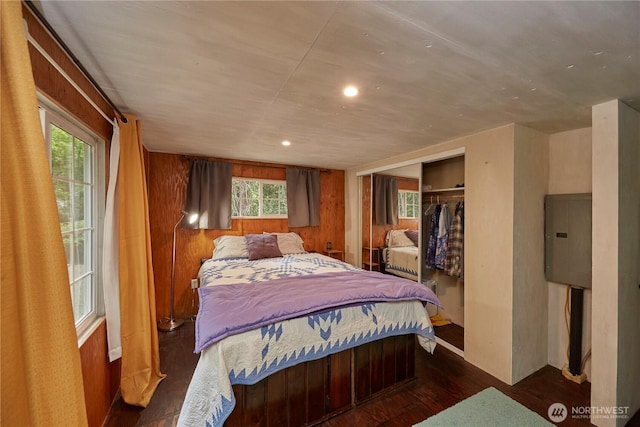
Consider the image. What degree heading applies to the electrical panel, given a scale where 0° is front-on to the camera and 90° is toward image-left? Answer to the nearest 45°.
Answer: approximately 45°

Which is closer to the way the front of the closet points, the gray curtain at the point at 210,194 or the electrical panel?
the gray curtain

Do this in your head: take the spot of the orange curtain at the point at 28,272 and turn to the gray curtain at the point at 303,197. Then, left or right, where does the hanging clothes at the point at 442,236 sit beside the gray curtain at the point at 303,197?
right

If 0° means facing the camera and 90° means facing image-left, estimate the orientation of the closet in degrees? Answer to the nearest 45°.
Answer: approximately 45°

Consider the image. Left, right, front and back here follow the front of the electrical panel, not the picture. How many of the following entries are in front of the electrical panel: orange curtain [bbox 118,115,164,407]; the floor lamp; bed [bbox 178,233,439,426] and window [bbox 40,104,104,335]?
4

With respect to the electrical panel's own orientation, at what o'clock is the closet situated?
The closet is roughly at 2 o'clock from the electrical panel.

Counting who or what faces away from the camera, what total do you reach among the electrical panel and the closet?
0

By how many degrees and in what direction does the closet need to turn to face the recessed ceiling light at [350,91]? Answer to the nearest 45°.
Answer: approximately 45° to its left

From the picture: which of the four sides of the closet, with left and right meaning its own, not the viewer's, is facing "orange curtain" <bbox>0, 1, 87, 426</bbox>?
front

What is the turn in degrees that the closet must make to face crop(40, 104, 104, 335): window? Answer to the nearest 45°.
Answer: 0° — it already faces it

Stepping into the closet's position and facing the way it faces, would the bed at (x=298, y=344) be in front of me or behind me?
in front

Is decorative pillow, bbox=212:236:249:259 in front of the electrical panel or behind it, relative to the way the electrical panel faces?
in front

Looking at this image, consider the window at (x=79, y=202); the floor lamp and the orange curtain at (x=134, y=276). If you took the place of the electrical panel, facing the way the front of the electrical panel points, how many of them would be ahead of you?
3

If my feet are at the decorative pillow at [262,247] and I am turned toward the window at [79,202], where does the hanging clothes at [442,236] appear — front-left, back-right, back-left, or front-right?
back-left
